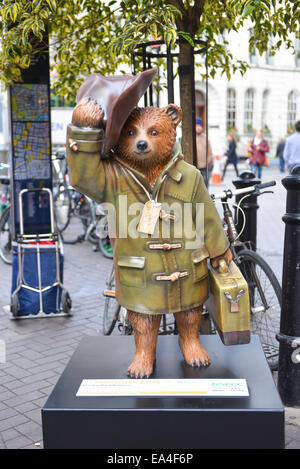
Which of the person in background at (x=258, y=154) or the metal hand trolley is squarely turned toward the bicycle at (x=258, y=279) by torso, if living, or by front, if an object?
the person in background

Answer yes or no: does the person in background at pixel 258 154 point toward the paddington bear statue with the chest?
yes

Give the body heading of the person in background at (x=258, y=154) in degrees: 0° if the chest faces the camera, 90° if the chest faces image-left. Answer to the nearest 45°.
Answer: approximately 0°

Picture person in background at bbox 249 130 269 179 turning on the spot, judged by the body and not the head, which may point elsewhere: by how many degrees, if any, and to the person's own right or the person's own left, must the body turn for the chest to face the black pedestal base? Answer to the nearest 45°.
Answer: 0° — they already face it
